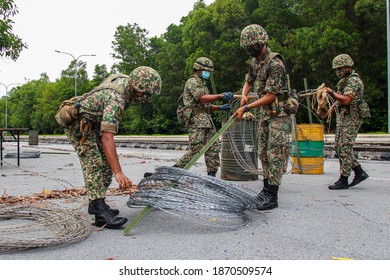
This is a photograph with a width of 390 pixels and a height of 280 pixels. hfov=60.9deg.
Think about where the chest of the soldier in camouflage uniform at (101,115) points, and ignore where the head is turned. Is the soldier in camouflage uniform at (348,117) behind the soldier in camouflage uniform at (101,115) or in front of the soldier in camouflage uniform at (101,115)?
in front

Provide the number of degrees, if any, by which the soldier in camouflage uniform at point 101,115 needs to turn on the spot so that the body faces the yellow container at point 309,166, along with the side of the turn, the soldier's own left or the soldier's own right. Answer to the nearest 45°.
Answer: approximately 45° to the soldier's own left

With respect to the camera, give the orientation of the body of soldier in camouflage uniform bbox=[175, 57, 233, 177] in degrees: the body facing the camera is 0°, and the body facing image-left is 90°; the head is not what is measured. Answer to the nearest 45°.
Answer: approximately 270°

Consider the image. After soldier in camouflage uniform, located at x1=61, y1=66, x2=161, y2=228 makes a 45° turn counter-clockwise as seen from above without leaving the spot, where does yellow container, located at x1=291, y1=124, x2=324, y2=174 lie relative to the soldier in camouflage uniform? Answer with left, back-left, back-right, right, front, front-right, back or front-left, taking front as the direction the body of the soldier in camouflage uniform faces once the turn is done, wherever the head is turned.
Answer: front

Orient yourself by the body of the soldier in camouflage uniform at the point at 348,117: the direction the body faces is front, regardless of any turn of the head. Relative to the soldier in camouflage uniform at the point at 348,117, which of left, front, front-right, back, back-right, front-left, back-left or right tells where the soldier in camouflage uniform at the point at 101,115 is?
front-left

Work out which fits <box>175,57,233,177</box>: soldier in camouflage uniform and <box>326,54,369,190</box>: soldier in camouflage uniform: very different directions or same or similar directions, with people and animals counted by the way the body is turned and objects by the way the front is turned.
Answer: very different directions

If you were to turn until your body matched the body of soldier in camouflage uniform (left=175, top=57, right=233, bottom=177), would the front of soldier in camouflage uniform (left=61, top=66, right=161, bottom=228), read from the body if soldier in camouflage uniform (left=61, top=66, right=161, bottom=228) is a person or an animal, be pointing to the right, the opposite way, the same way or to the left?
the same way

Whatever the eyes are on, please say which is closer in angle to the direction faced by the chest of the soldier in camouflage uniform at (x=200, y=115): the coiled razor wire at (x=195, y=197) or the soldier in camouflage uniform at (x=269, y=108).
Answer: the soldier in camouflage uniform

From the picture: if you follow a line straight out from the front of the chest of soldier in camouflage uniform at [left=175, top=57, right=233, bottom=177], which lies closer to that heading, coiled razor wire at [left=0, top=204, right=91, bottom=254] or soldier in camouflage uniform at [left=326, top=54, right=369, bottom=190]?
the soldier in camouflage uniform

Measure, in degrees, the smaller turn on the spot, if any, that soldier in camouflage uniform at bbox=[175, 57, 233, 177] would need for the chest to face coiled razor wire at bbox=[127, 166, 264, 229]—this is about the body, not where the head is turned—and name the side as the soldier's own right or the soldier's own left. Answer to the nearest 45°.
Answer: approximately 90° to the soldier's own right

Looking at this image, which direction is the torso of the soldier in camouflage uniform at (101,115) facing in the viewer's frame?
to the viewer's right

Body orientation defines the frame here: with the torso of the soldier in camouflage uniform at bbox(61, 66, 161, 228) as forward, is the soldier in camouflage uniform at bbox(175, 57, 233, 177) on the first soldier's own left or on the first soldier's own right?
on the first soldier's own left

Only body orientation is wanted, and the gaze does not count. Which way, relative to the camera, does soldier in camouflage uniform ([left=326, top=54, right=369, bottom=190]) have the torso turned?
to the viewer's left

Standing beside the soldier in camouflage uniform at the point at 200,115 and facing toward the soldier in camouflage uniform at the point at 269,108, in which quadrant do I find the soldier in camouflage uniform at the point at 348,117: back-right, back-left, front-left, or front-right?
front-left

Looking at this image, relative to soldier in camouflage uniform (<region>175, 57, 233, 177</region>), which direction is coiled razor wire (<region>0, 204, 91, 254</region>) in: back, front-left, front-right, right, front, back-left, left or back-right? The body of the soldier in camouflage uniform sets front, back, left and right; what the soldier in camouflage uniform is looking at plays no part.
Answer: back-right
